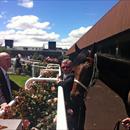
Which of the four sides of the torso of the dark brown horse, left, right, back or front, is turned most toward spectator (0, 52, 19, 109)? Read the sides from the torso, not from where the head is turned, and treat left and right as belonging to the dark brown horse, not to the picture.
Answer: front

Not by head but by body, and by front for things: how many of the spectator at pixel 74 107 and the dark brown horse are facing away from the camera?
0

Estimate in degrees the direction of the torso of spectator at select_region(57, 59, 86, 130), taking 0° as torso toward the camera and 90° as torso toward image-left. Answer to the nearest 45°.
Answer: approximately 45°

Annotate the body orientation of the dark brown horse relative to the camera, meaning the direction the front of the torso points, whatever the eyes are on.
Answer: to the viewer's left
